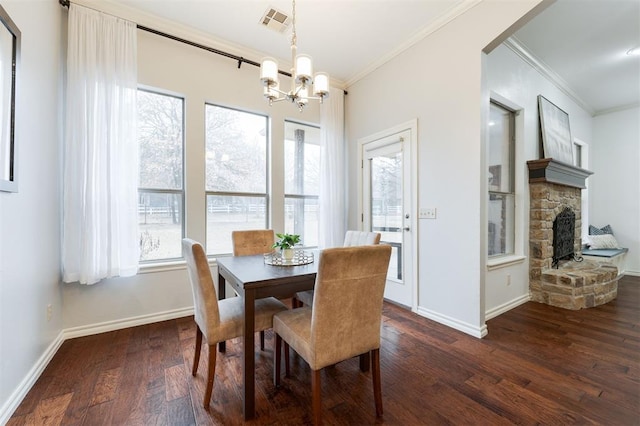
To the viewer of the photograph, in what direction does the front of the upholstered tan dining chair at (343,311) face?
facing away from the viewer and to the left of the viewer

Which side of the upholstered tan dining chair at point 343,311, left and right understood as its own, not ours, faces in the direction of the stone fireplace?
right

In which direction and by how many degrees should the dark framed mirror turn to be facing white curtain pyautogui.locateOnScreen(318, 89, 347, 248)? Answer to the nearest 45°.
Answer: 0° — it already faces it

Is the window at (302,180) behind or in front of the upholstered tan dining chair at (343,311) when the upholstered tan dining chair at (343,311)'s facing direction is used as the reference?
in front

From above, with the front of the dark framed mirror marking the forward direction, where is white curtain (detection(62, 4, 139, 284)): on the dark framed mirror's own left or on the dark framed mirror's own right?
on the dark framed mirror's own left

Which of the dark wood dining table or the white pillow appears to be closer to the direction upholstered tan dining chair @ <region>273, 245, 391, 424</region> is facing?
the dark wood dining table

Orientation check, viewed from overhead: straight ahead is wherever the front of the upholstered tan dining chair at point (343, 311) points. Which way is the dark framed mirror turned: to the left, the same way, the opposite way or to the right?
to the right

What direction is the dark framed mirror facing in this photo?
to the viewer's right

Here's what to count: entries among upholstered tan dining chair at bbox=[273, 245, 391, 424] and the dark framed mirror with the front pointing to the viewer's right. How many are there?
1

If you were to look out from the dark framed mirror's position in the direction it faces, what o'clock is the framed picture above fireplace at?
The framed picture above fireplace is roughly at 1 o'clock from the dark framed mirror.

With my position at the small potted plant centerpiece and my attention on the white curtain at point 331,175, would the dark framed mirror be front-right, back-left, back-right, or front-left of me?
back-left

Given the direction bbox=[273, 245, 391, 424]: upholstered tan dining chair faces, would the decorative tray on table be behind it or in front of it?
in front
